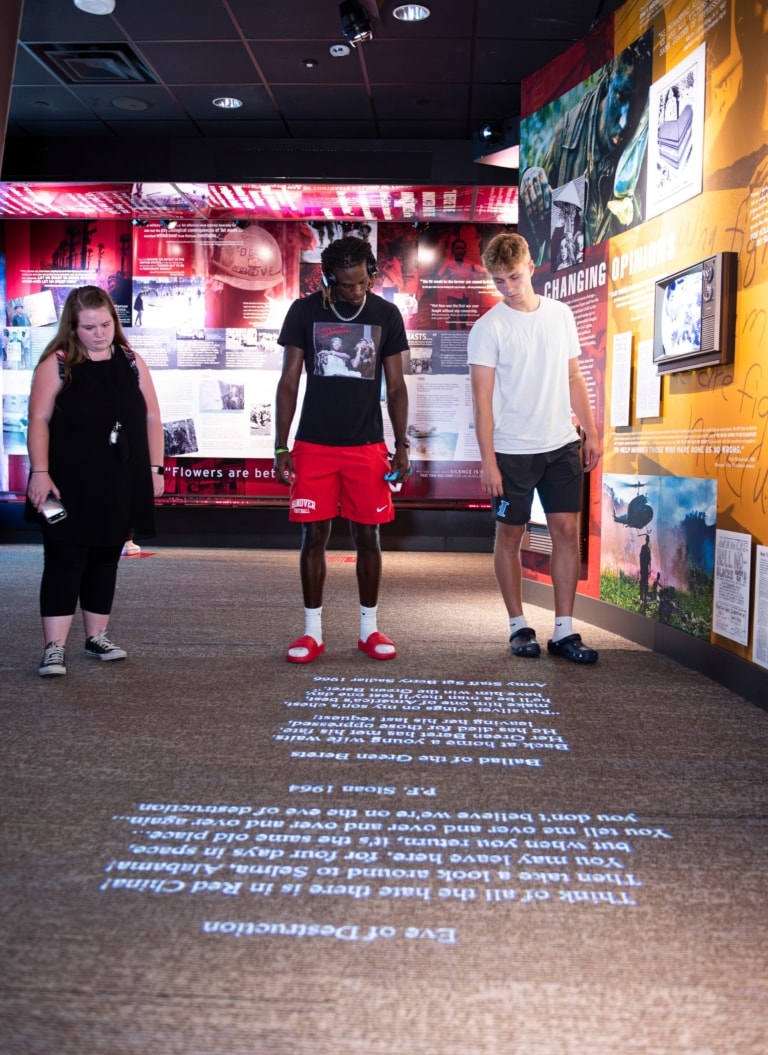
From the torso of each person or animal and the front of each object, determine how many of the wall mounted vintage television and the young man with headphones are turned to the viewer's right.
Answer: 0

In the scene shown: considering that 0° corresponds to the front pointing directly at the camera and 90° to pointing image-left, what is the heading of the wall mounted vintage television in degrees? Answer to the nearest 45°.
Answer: approximately 45°

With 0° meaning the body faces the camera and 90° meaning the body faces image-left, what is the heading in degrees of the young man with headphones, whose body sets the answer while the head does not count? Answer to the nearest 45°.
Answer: approximately 0°

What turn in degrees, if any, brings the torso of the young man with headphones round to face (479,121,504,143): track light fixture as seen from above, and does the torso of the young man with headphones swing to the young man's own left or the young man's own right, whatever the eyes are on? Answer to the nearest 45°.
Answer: approximately 180°

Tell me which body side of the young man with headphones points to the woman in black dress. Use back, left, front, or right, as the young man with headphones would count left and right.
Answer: right

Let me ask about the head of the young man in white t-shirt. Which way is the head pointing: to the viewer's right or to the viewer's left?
to the viewer's left

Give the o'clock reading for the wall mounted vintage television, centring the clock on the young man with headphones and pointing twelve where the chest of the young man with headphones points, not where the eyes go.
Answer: The wall mounted vintage television is roughly at 9 o'clock from the young man with headphones.

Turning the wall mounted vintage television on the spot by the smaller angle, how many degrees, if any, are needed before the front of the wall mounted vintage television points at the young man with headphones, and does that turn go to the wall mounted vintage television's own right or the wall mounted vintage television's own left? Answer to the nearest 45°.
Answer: approximately 45° to the wall mounted vintage television's own right

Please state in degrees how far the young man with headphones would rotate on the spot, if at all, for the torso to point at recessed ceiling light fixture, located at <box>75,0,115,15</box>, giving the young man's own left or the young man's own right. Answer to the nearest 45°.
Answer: approximately 135° to the young man's own right
